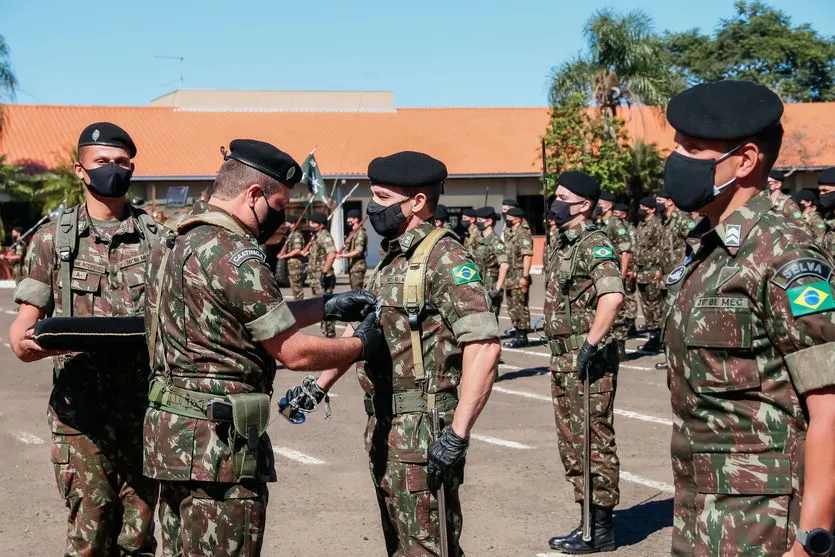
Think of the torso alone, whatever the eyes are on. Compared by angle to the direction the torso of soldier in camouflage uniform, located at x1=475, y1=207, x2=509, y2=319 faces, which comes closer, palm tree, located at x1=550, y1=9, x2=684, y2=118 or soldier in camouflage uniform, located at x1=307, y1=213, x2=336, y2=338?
the soldier in camouflage uniform

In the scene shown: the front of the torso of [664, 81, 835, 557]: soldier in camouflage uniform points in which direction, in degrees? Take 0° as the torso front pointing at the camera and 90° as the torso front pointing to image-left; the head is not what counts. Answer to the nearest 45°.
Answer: approximately 45°

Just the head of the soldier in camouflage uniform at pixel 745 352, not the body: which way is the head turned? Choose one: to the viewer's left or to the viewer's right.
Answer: to the viewer's left

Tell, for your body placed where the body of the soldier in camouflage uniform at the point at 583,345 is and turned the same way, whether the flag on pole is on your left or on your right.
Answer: on your right

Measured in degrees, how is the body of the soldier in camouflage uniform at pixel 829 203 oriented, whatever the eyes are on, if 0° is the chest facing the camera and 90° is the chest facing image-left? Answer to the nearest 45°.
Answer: approximately 45°

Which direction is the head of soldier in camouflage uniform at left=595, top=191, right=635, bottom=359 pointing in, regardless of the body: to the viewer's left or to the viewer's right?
to the viewer's left

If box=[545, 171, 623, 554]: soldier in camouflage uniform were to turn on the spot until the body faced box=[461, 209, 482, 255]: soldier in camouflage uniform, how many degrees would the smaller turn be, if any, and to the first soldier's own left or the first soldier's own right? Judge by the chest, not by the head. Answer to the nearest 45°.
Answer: approximately 90° to the first soldier's own right
